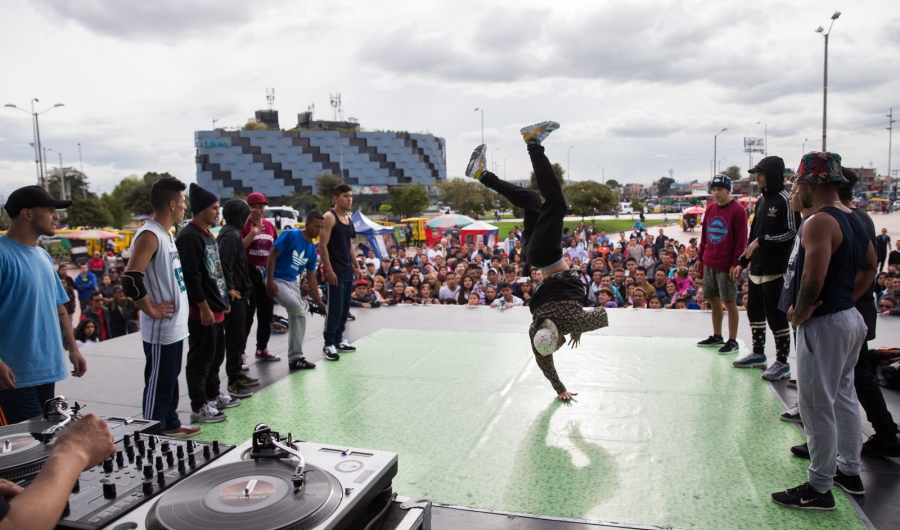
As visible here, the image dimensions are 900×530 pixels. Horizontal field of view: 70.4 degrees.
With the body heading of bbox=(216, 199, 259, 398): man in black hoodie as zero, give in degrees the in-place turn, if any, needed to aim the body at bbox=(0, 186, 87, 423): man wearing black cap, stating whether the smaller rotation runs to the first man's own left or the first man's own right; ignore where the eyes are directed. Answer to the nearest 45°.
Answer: approximately 135° to the first man's own right

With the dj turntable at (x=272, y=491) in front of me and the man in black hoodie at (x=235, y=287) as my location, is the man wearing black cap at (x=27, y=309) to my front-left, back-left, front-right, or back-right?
front-right

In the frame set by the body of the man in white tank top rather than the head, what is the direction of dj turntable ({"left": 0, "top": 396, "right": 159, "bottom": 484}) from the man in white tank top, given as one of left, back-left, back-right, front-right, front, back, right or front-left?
right

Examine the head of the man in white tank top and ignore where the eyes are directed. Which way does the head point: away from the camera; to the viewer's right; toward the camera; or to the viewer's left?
to the viewer's right

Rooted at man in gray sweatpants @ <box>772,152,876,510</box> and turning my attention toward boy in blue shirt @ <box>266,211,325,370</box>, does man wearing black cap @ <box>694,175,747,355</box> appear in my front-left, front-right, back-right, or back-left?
front-right

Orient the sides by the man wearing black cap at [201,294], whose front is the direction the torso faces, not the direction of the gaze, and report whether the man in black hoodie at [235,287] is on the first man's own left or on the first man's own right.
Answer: on the first man's own left

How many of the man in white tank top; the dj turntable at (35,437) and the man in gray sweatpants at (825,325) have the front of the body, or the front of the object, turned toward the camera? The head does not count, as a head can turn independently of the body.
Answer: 1

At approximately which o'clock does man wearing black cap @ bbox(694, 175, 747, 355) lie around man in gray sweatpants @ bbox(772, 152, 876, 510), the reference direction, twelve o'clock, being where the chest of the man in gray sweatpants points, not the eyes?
The man wearing black cap is roughly at 1 o'clock from the man in gray sweatpants.

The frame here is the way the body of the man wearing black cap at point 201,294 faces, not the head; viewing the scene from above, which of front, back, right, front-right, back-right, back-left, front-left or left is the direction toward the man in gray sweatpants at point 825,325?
front-right

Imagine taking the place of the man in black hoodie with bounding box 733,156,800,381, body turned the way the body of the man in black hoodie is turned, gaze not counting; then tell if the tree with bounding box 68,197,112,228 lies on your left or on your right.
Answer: on your right

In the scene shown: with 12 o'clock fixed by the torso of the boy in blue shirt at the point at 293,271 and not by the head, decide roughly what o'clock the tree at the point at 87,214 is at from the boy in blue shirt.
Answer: The tree is roughly at 7 o'clock from the boy in blue shirt.

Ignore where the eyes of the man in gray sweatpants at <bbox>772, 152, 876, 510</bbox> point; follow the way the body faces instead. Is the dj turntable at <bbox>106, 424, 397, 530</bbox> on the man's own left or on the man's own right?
on the man's own left

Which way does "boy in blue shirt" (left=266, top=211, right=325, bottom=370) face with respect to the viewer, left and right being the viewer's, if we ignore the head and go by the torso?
facing the viewer and to the right of the viewer

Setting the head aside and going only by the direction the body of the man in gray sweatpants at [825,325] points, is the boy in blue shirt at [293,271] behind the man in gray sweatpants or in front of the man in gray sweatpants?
in front

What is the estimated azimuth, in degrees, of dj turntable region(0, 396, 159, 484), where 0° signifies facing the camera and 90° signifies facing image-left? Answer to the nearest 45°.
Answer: approximately 0°

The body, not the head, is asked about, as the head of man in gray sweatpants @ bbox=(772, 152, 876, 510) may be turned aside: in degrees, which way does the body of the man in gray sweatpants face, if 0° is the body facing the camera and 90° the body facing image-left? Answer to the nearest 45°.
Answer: approximately 135°

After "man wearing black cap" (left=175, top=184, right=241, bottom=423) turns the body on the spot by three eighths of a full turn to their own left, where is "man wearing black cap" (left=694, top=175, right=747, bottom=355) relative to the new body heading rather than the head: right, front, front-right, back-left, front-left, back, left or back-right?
back-right

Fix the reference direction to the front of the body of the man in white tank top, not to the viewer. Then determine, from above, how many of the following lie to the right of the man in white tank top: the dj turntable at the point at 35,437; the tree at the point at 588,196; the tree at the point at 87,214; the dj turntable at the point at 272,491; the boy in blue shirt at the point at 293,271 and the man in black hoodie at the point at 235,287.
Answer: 2
